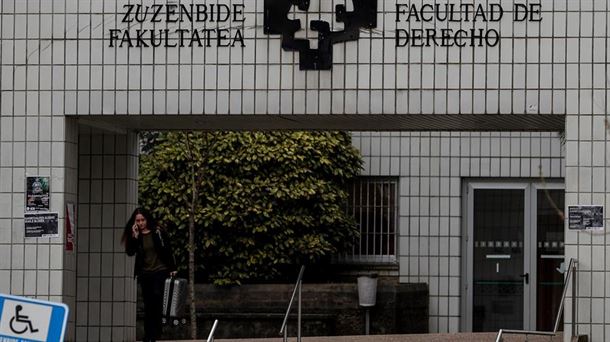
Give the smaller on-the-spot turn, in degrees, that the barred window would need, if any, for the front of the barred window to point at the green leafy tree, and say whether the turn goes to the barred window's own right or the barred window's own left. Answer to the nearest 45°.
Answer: approximately 45° to the barred window's own right

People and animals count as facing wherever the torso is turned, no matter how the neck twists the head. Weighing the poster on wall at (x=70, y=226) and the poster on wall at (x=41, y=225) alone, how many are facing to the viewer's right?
1

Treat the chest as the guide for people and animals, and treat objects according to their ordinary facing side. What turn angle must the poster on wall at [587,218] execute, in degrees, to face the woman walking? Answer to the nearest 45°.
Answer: approximately 90° to its right

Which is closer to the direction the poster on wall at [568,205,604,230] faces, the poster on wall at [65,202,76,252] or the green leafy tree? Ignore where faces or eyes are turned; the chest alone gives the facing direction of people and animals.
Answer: the poster on wall

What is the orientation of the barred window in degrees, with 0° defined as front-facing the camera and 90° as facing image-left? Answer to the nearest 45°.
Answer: approximately 0°

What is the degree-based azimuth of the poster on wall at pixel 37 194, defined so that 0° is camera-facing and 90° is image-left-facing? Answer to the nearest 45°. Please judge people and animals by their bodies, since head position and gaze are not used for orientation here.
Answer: approximately 0°

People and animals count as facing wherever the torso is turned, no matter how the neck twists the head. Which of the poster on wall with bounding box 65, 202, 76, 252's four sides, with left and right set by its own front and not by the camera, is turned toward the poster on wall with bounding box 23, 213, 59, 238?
back

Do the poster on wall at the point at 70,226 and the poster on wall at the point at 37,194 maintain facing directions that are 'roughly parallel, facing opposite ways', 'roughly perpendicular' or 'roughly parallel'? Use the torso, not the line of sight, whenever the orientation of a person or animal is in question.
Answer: roughly perpendicular

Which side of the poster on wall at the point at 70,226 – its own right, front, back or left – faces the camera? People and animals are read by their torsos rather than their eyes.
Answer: right

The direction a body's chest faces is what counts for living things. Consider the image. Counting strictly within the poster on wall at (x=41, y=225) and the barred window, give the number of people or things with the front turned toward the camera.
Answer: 2
